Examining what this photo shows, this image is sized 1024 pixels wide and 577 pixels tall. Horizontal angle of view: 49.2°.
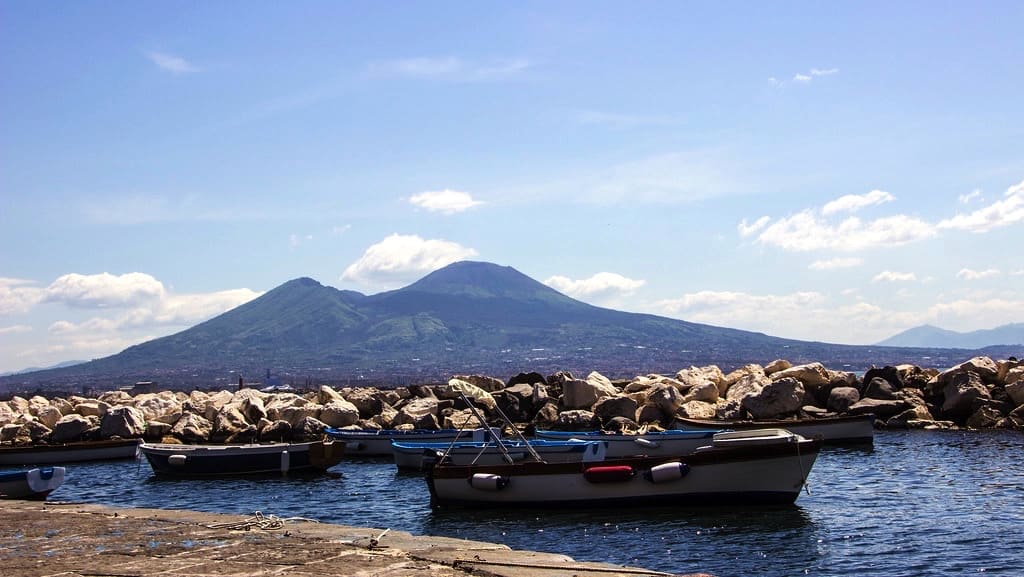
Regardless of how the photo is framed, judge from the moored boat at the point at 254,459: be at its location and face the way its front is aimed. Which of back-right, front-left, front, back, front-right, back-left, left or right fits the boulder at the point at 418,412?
back-right

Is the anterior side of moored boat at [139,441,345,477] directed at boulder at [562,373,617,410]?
no

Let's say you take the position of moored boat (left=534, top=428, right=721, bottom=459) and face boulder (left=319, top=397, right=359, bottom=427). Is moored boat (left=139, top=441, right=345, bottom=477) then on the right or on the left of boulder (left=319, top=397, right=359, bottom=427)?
left

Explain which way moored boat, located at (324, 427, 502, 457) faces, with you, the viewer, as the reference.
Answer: facing to the left of the viewer

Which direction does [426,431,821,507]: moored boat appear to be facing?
to the viewer's right

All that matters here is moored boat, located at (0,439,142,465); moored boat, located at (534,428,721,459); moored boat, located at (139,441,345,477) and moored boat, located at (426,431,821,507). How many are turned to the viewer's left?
1

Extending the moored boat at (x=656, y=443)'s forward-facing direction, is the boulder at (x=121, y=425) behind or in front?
behind

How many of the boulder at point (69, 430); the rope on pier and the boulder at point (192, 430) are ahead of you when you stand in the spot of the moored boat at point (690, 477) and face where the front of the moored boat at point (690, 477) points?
0

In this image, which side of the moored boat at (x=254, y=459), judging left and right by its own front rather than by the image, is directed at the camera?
left
